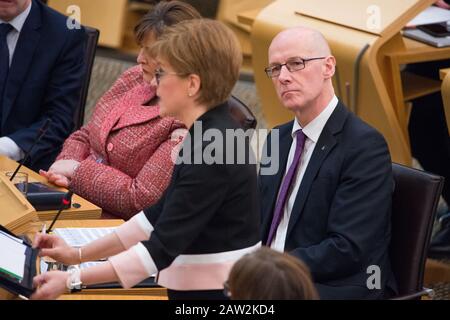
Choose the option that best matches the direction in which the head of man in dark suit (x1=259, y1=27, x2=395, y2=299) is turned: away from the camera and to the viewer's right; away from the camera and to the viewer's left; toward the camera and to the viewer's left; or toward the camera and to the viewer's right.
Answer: toward the camera and to the viewer's left

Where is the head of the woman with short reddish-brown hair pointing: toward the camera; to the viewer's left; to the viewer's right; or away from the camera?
to the viewer's left

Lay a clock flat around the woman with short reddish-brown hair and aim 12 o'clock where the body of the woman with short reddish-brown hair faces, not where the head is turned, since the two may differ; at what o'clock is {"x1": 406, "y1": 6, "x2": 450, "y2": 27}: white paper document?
The white paper document is roughly at 4 o'clock from the woman with short reddish-brown hair.

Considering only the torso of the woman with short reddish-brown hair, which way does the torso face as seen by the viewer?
to the viewer's left

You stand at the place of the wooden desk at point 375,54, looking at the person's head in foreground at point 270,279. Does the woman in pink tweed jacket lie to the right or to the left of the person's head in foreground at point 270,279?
right

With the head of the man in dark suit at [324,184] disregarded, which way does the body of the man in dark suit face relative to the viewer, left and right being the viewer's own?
facing the viewer and to the left of the viewer

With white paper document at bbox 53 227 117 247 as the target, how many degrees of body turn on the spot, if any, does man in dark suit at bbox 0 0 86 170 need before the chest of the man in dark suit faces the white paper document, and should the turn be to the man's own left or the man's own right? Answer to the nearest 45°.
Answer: approximately 45° to the man's own left

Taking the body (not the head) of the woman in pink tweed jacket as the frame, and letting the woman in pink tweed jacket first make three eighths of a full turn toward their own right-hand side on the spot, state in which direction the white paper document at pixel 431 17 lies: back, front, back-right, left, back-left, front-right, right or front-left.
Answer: front-right

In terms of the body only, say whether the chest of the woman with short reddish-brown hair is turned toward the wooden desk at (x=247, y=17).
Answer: no

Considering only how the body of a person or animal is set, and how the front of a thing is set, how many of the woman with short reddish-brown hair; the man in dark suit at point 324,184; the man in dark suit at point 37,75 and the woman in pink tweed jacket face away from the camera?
0

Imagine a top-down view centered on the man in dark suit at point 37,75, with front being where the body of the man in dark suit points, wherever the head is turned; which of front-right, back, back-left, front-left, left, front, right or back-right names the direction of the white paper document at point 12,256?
front-left

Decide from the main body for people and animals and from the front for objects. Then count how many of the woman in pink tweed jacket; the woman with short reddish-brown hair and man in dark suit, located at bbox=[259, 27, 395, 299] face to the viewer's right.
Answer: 0

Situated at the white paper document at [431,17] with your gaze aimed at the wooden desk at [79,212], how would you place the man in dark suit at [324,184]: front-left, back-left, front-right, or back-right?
front-left
